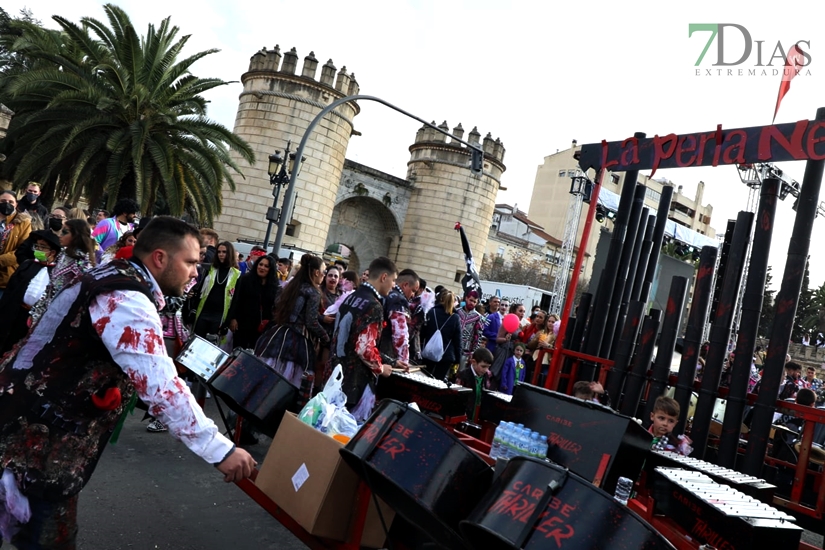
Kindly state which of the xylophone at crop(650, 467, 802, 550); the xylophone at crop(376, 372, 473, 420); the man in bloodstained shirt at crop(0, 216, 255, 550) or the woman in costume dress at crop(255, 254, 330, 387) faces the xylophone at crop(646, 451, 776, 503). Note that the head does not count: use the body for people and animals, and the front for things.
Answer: the man in bloodstained shirt

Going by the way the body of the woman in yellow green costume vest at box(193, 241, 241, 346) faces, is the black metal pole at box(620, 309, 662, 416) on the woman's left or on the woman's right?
on the woman's left

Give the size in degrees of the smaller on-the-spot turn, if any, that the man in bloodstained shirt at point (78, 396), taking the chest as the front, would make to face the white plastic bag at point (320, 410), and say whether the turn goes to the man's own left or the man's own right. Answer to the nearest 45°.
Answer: approximately 45° to the man's own left

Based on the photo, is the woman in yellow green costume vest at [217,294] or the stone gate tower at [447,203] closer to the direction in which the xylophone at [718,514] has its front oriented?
the woman in yellow green costume vest

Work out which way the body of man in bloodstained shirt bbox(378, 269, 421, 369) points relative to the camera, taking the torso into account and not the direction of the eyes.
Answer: to the viewer's right

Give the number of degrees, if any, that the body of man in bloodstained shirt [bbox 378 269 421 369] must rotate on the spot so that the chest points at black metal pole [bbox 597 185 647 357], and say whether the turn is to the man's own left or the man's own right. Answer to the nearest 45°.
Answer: approximately 45° to the man's own left

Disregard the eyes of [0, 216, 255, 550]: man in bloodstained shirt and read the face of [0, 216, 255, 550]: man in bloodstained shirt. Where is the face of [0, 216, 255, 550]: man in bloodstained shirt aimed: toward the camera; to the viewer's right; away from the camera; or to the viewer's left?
to the viewer's right

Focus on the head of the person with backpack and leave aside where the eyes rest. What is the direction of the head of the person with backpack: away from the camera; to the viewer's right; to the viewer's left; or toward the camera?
away from the camera

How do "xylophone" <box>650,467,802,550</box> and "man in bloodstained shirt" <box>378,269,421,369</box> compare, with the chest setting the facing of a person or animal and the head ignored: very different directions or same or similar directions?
very different directions
